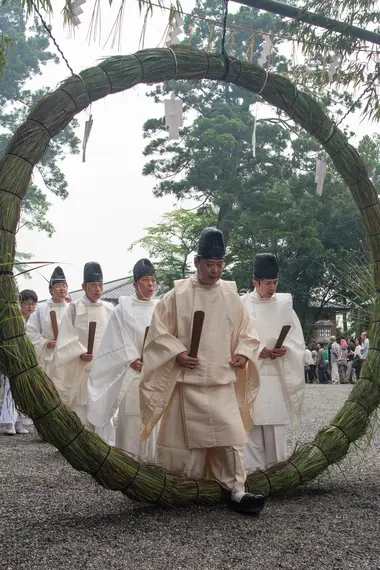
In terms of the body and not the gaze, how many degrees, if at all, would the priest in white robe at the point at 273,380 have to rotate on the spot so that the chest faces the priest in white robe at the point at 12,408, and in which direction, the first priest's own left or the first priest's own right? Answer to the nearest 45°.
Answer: approximately 135° to the first priest's own right

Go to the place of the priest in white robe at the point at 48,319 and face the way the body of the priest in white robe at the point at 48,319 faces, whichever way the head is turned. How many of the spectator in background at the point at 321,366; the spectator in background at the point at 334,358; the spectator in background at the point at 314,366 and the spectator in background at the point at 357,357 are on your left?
4

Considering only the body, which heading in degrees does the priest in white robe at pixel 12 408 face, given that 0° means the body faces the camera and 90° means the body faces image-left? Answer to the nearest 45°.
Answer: approximately 315°

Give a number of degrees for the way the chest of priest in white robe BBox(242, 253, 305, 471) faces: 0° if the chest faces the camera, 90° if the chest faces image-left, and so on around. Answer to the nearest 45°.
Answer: approximately 0°

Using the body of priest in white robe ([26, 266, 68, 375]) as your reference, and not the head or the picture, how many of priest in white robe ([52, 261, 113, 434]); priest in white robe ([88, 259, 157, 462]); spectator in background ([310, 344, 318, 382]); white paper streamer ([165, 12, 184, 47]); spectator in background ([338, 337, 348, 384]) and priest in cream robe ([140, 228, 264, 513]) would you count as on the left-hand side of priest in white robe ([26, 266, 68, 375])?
2

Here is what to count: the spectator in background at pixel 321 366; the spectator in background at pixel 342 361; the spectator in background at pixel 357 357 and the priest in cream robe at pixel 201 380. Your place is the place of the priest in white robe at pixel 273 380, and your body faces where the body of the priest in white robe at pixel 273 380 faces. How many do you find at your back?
3

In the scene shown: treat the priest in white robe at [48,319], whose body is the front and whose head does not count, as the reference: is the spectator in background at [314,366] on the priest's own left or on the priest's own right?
on the priest's own left

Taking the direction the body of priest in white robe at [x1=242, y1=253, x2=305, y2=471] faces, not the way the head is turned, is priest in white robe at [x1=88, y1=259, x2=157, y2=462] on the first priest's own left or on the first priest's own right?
on the first priest's own right
